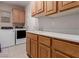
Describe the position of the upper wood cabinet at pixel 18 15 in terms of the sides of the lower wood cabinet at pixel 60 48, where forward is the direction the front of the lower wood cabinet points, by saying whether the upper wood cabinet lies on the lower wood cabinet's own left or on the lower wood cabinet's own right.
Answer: on the lower wood cabinet's own right

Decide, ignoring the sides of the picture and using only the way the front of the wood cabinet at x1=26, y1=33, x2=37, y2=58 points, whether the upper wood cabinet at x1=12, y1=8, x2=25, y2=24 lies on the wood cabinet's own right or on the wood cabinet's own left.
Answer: on the wood cabinet's own right

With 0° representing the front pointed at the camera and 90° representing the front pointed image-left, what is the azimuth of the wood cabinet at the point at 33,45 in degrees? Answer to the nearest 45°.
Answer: approximately 45°

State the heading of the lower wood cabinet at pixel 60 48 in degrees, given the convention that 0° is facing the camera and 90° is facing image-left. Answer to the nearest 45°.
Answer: approximately 45°
